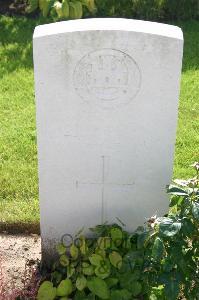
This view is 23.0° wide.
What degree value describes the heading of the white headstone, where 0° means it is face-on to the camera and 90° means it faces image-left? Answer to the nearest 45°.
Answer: approximately 0°
